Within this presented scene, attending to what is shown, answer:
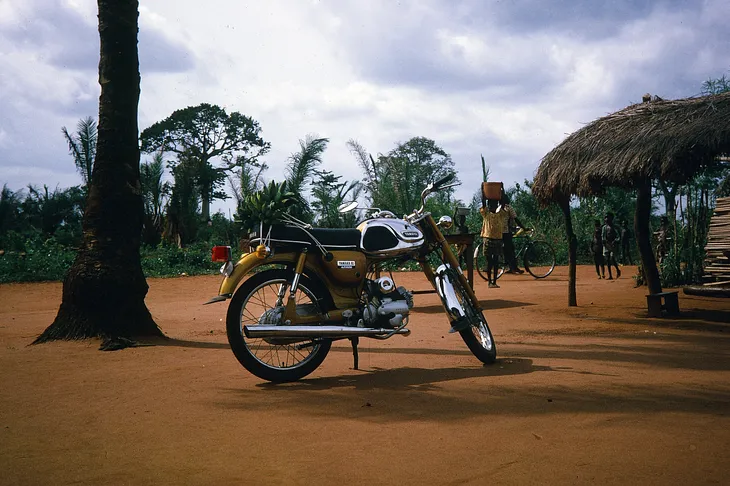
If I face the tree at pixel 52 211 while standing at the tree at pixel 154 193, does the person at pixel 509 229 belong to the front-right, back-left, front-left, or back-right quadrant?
back-left

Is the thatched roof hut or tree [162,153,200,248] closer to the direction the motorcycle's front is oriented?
the thatched roof hut

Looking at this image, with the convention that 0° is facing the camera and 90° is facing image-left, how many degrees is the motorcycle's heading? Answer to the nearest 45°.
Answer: approximately 270°

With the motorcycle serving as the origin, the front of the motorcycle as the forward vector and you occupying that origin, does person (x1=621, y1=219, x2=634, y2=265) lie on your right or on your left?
on your left

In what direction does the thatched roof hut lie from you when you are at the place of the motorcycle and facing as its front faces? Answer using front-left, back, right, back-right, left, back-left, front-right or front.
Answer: front-left

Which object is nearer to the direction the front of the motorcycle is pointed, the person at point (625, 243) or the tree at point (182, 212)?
the person

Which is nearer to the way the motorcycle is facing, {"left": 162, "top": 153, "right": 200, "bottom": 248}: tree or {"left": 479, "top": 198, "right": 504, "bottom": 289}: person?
the person

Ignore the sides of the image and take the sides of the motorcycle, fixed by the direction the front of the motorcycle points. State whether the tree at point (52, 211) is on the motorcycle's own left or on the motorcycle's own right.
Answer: on the motorcycle's own left
